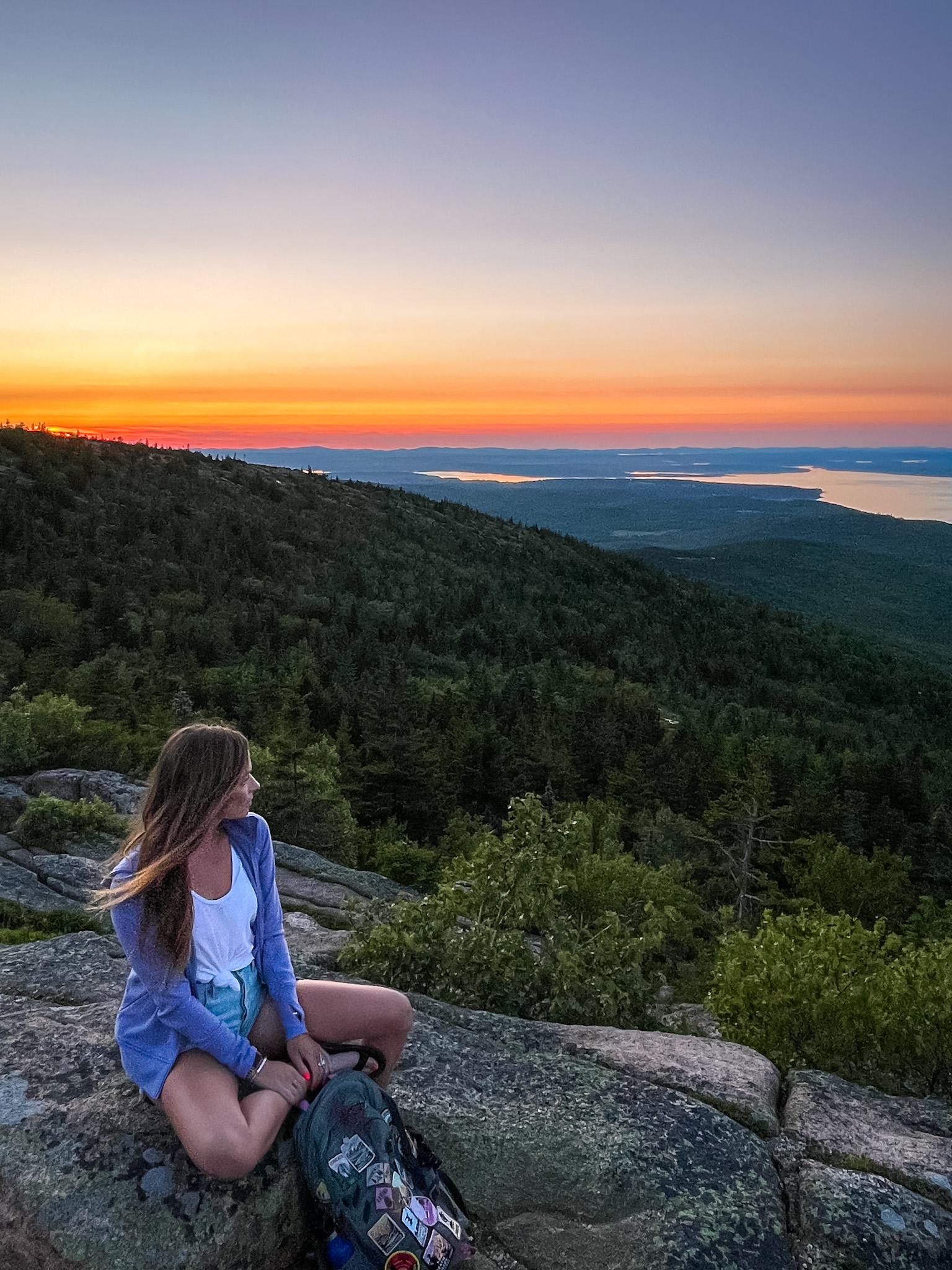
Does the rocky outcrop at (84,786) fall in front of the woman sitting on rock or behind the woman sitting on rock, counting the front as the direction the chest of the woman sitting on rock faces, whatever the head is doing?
behind

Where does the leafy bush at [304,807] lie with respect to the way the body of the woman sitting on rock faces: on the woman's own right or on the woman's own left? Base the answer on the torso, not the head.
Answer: on the woman's own left

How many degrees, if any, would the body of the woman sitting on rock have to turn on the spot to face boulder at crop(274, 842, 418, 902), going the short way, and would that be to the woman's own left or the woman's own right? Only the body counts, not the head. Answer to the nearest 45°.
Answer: approximately 135° to the woman's own left

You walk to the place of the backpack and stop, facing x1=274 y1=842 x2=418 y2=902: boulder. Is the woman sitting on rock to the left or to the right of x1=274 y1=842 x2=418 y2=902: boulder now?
left

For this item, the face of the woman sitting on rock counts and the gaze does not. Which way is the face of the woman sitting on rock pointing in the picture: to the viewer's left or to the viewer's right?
to the viewer's right

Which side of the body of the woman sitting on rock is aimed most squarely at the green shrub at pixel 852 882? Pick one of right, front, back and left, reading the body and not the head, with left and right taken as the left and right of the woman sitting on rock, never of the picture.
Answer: left

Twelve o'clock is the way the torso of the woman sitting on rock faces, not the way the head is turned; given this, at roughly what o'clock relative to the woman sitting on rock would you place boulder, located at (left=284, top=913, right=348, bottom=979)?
The boulder is roughly at 8 o'clock from the woman sitting on rock.

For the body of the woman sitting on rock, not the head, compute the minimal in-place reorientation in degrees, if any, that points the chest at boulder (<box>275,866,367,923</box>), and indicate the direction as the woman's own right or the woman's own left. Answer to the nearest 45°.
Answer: approximately 135° to the woman's own left

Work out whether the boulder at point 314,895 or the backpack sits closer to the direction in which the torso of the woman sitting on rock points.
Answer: the backpack

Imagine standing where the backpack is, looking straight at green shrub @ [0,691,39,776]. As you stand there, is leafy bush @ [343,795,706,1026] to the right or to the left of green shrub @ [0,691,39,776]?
right

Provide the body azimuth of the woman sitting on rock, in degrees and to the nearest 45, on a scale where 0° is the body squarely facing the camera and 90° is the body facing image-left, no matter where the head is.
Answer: approximately 315°

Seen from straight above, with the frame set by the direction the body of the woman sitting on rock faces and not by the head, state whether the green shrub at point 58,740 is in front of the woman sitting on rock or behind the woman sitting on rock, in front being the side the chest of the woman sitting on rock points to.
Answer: behind
